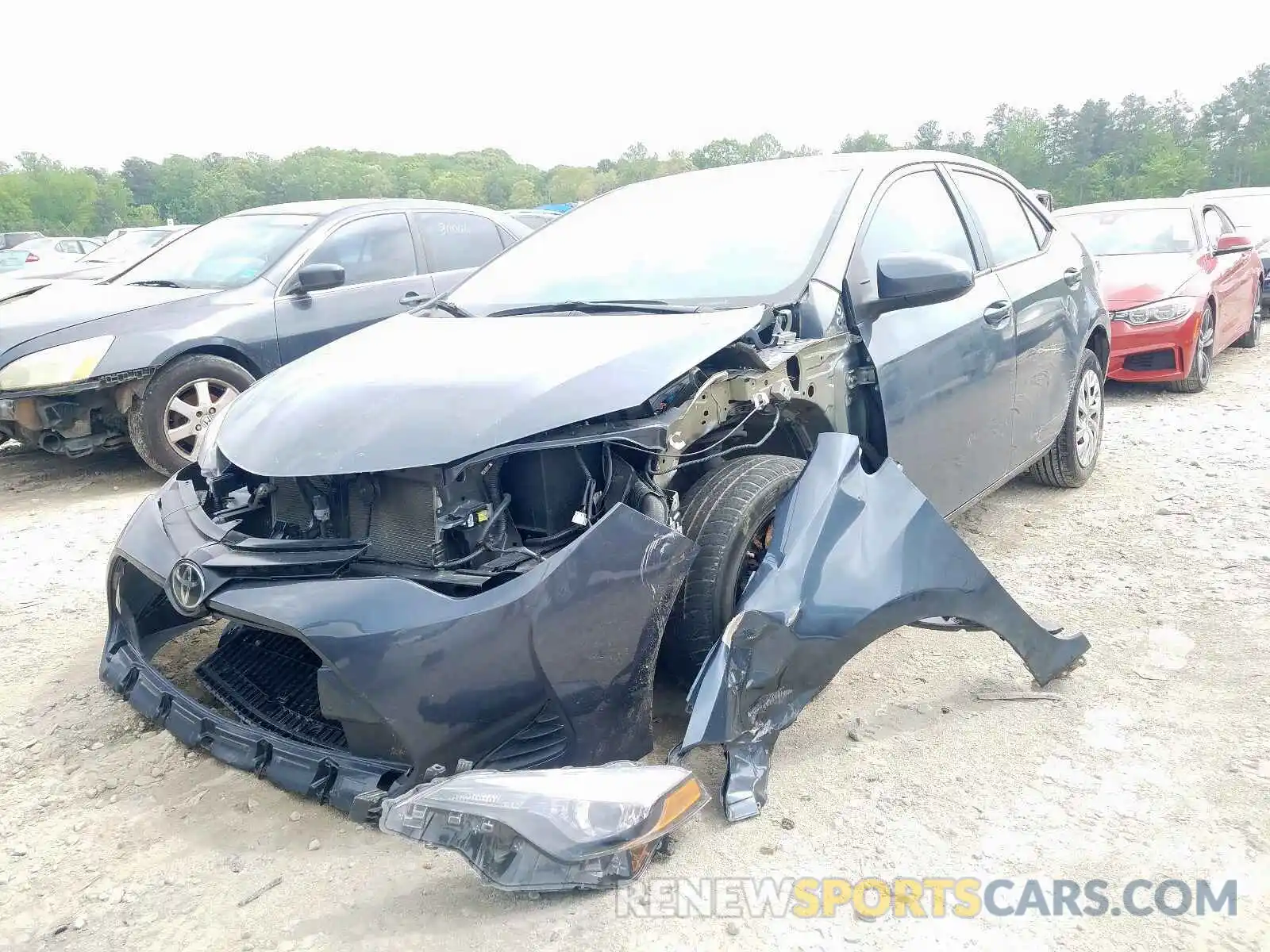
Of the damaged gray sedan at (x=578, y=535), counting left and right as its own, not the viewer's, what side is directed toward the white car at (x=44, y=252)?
right

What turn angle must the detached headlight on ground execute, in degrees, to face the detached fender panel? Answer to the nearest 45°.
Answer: approximately 135° to its left

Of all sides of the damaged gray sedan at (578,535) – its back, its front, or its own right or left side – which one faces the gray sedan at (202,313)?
right

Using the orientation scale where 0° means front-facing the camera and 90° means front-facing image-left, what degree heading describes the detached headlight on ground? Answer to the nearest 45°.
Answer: approximately 0°

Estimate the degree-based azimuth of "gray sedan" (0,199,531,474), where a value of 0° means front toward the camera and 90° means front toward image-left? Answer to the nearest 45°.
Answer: approximately 45°

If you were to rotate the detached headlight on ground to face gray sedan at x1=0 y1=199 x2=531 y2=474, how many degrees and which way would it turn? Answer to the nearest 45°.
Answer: approximately 180°

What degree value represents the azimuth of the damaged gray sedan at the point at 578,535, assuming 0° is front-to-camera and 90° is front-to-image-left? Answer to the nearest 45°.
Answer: approximately 45°

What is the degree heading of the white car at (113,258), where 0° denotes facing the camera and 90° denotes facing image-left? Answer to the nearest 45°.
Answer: approximately 45°
